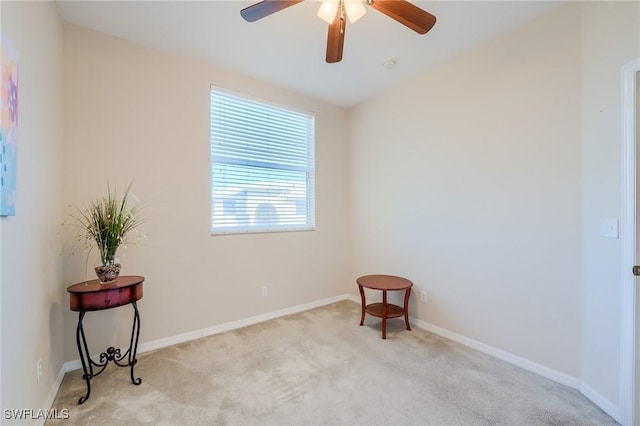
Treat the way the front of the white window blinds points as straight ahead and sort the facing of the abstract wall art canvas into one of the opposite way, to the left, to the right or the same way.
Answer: to the left

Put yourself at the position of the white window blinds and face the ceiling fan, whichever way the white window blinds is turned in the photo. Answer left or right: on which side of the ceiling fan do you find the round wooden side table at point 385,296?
left

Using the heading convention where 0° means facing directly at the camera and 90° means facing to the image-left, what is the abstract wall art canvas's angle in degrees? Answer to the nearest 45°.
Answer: approximately 270°

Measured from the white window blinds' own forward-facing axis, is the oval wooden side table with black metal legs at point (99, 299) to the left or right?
on its right

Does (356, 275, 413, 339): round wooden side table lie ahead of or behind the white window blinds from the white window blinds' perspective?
ahead

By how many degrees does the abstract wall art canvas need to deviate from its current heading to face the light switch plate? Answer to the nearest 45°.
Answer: approximately 45° to its right

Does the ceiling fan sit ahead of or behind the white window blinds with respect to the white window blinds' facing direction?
ahead

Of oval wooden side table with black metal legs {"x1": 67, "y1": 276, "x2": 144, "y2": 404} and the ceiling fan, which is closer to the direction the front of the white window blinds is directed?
the ceiling fan

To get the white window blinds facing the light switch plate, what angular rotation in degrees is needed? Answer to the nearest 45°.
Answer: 0° — it already faces it

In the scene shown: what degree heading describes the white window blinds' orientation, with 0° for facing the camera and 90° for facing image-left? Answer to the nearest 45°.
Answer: approximately 315°

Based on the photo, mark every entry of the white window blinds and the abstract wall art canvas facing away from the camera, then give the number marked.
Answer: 0

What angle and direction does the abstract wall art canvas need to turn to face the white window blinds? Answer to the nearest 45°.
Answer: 0° — it already faces it
